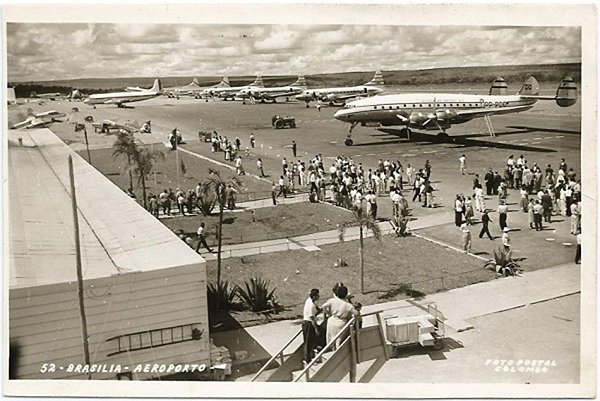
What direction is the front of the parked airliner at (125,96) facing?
to the viewer's left

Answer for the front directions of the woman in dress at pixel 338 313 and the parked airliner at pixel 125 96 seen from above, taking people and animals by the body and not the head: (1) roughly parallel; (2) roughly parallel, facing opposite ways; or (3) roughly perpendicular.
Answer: roughly perpendicular

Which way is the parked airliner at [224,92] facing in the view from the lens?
facing to the left of the viewer

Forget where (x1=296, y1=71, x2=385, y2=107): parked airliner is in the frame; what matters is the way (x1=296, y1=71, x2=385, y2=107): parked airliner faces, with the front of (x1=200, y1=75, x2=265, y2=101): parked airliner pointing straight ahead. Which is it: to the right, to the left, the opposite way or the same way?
the same way

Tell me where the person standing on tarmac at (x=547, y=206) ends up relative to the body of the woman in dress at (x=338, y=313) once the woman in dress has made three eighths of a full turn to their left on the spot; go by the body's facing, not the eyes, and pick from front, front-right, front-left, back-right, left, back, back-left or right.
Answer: back

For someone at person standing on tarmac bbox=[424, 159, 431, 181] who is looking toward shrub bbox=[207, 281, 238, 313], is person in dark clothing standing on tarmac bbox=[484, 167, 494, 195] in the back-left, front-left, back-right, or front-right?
front-left

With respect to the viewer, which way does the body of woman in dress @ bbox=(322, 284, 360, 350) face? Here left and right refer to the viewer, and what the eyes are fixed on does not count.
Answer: facing away from the viewer

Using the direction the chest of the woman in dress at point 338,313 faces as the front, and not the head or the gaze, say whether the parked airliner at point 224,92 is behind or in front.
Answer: in front

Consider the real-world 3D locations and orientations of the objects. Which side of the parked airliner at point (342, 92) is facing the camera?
left

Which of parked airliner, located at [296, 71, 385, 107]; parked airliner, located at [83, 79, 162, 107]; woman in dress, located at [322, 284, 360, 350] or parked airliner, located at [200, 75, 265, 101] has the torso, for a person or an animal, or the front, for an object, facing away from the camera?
the woman in dress

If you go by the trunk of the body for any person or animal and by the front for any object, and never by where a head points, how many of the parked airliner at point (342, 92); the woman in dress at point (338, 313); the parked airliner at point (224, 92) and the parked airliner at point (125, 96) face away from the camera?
1
